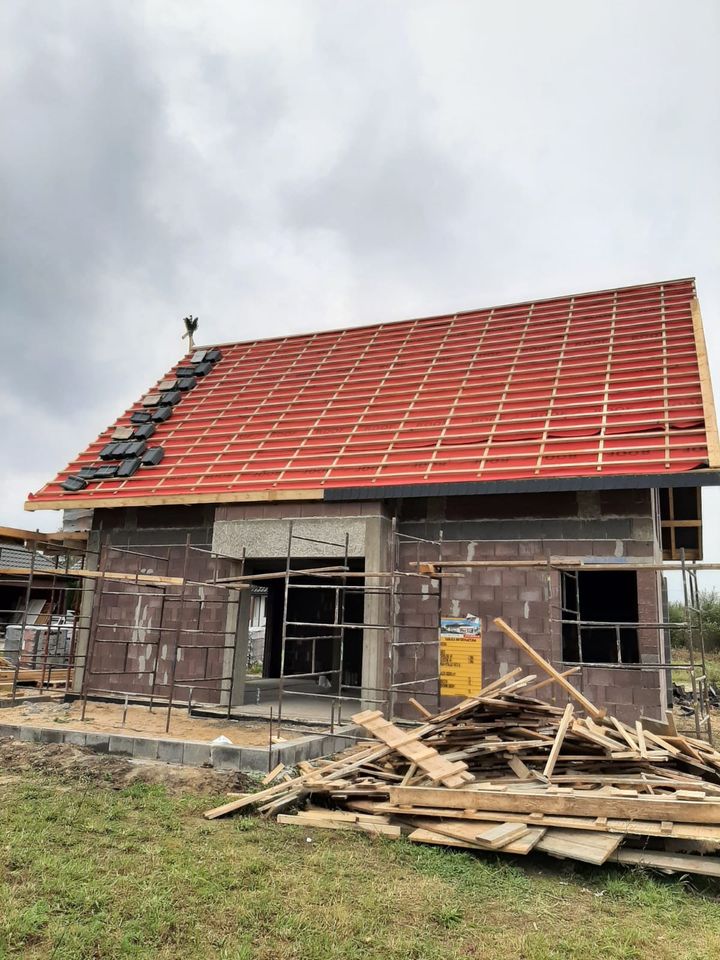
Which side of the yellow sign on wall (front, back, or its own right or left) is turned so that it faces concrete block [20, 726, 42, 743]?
right

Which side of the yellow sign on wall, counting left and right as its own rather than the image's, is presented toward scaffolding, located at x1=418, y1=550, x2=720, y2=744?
left

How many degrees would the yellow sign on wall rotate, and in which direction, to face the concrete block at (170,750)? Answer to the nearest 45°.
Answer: approximately 45° to its right

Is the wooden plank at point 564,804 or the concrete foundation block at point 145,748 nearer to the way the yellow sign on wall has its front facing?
the wooden plank

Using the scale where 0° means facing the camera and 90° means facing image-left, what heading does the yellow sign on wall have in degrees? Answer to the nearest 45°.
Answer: approximately 0°

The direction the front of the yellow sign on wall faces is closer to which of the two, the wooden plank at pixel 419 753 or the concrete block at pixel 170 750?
the wooden plank

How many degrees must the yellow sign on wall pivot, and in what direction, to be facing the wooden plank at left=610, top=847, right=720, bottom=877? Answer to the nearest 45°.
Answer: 0° — it already faces it

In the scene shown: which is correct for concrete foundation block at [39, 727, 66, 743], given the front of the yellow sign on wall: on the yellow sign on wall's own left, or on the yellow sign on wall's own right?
on the yellow sign on wall's own right

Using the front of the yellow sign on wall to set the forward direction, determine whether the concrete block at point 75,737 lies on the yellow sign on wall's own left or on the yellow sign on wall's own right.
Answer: on the yellow sign on wall's own right

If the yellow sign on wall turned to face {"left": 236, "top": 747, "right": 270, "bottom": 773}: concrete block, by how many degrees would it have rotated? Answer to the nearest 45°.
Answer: approximately 45° to its right

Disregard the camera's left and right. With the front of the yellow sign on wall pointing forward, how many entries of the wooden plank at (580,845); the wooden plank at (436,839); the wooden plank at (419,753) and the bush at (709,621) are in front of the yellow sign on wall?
3
